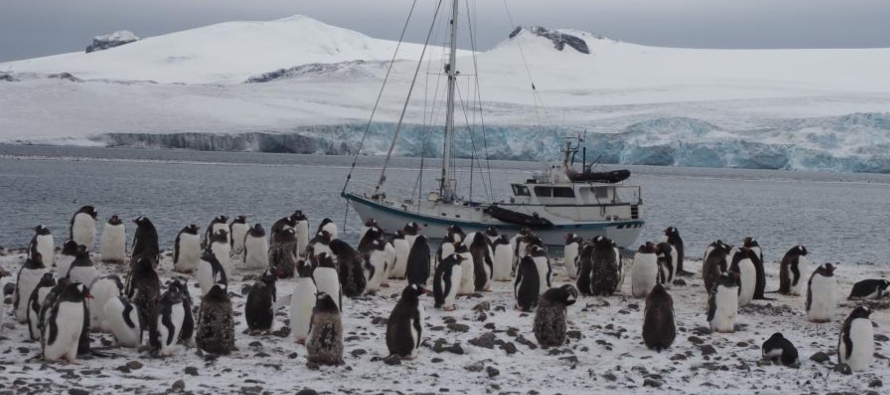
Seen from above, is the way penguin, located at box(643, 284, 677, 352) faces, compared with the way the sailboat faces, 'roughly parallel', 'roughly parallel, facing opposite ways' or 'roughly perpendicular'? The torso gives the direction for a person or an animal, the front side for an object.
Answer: roughly perpendicular

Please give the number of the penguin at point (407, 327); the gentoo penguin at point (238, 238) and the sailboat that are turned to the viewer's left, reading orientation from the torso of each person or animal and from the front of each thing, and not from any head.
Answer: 1

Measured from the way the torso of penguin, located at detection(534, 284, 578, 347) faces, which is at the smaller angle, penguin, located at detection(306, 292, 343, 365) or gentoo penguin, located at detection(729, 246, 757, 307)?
the gentoo penguin

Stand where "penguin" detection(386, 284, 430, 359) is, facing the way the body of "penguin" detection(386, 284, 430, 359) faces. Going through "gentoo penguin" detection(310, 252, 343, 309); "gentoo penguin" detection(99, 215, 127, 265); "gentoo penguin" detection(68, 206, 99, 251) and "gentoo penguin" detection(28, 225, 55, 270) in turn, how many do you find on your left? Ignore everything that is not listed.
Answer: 4

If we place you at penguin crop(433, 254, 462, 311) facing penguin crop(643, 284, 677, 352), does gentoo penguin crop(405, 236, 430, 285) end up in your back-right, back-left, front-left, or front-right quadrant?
back-left

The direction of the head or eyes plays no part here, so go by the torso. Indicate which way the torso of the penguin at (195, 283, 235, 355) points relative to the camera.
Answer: away from the camera

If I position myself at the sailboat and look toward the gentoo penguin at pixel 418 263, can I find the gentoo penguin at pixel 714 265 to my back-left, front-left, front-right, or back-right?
front-left

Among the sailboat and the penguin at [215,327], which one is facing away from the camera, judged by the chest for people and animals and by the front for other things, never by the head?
the penguin

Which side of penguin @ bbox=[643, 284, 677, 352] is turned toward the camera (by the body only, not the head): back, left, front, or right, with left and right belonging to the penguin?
back

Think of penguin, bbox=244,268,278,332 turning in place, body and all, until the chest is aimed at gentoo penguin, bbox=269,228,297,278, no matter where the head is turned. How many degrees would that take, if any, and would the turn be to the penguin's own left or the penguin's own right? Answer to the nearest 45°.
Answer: approximately 45° to the penguin's own left
